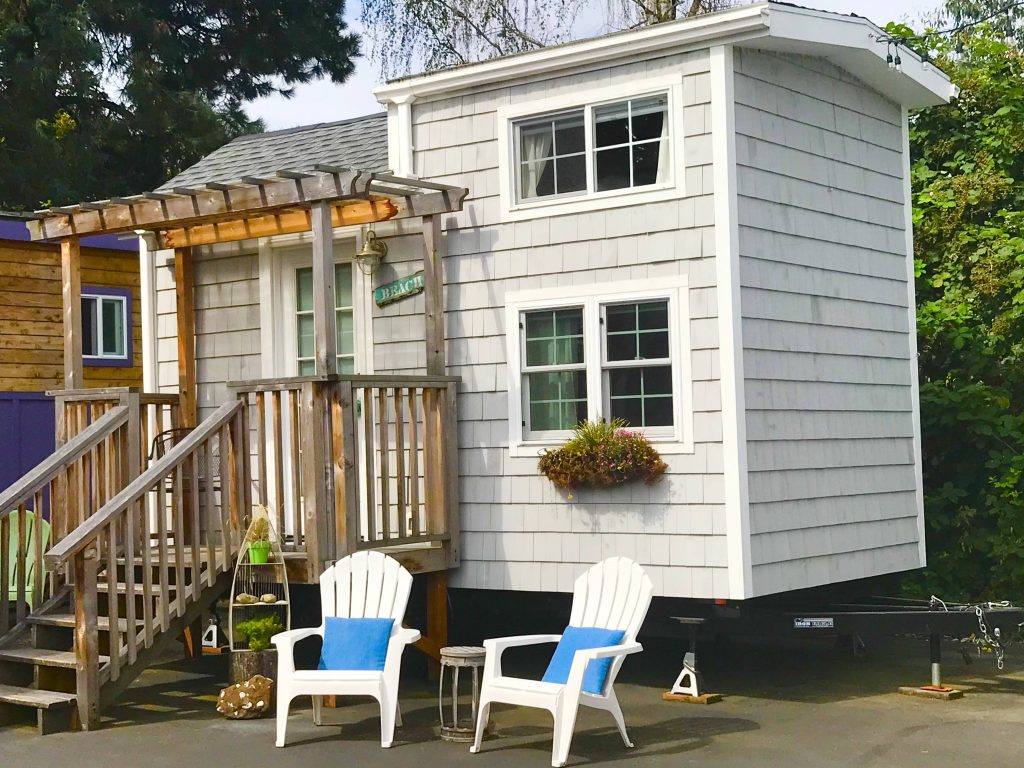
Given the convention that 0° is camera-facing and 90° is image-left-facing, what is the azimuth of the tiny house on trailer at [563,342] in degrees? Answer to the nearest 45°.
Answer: approximately 45°

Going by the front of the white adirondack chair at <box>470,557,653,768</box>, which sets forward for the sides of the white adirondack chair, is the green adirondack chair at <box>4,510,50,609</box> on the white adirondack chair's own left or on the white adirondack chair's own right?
on the white adirondack chair's own right

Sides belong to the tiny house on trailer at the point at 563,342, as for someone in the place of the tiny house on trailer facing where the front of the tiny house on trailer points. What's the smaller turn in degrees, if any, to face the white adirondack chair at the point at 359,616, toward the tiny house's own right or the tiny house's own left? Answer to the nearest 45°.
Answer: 0° — it already faces it

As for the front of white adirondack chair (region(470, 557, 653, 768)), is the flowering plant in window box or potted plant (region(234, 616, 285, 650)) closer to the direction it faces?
the potted plant

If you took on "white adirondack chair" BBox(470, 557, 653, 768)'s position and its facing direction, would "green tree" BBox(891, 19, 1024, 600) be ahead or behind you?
behind

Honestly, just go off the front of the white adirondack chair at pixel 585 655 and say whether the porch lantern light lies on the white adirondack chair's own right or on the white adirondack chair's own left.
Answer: on the white adirondack chair's own right

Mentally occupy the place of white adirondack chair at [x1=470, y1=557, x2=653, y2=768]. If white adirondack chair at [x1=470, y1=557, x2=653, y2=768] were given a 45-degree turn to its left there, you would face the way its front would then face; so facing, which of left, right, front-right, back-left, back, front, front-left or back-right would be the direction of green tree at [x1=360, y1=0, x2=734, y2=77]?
back

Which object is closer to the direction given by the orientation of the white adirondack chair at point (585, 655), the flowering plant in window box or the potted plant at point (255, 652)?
the potted plant

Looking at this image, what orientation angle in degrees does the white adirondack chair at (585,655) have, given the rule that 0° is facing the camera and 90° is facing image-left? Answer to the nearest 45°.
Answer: approximately 45°
